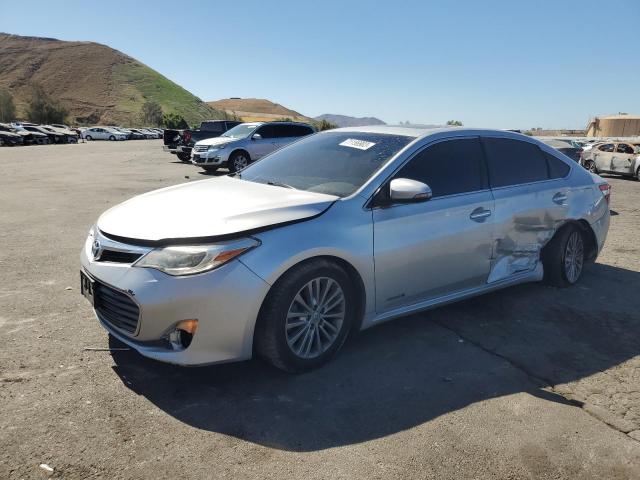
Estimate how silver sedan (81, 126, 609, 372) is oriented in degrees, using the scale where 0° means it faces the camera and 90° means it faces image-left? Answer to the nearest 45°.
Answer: approximately 45°

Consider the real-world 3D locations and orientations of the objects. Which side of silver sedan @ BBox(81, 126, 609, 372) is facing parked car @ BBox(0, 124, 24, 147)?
right

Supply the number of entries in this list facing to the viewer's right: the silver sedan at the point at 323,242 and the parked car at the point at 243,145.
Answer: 0

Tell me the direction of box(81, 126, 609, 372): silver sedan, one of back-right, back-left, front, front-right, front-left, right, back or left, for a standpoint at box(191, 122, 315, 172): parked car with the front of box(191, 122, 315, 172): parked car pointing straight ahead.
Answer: front-left

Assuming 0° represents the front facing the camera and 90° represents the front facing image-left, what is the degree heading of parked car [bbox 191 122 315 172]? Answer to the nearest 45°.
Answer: approximately 45°

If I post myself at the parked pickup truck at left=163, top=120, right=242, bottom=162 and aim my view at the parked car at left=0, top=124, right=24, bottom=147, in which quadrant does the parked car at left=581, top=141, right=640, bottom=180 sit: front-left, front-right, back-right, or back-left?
back-right

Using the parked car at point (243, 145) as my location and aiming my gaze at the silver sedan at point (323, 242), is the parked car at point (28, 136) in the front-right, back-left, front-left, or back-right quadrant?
back-right

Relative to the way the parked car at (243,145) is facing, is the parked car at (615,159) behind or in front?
behind
